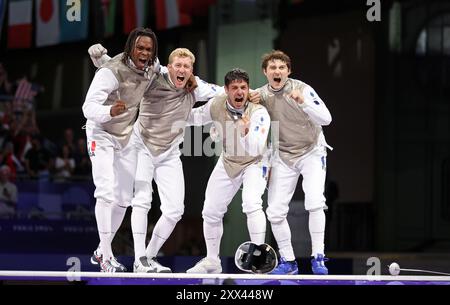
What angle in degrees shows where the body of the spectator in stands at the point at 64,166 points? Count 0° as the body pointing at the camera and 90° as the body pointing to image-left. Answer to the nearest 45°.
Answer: approximately 0°

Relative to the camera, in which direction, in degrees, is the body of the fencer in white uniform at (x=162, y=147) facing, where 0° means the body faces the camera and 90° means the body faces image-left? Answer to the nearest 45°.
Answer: approximately 0°

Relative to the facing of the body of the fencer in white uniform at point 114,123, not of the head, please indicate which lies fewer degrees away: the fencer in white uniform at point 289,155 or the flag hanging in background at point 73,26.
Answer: the fencer in white uniform

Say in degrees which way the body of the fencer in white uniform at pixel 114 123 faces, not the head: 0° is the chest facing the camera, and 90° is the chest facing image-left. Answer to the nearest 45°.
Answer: approximately 315°
